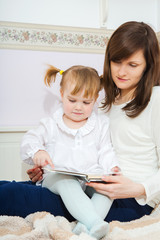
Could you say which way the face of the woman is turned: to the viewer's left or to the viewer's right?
to the viewer's left

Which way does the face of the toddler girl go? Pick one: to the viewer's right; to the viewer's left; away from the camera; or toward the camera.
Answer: toward the camera

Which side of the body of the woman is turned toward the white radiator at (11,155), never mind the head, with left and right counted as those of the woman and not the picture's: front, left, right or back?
right

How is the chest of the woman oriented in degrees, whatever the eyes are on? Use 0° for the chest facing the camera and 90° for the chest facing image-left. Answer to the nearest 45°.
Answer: approximately 45°

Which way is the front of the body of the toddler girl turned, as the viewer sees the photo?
toward the camera

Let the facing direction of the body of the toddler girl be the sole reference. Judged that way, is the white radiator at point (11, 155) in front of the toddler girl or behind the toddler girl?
behind
